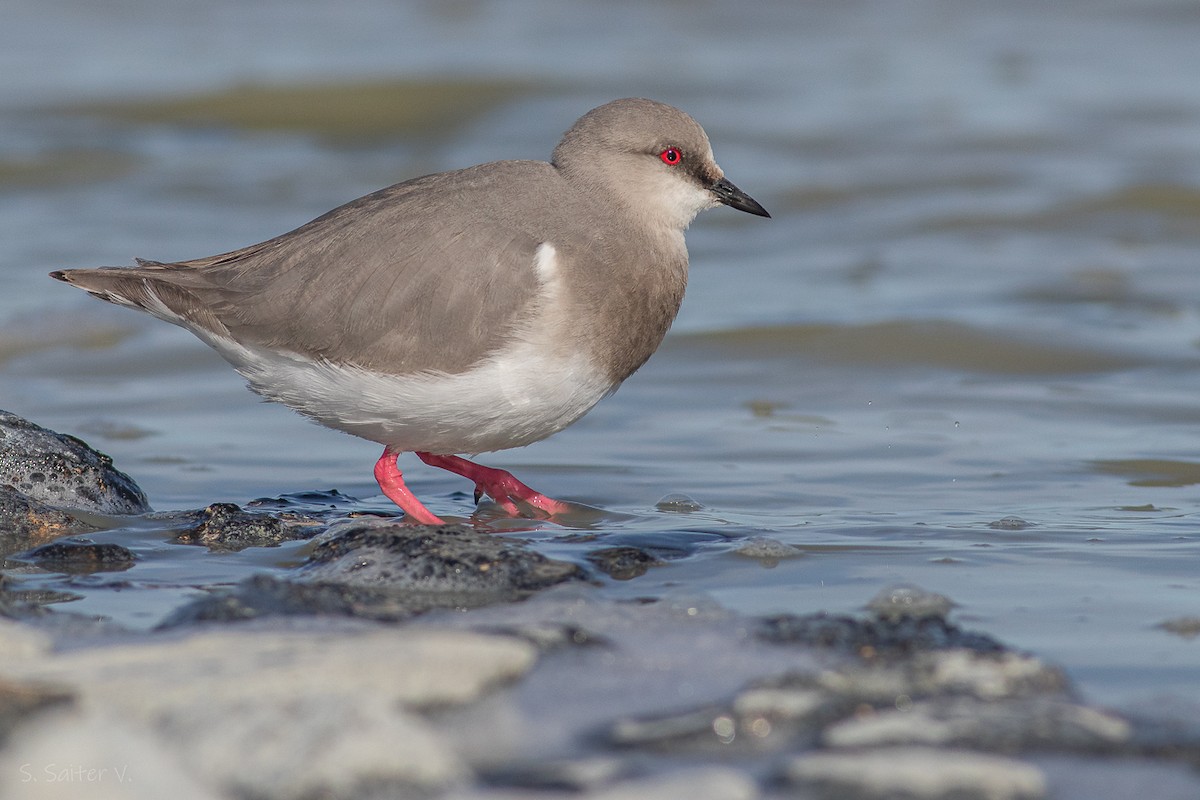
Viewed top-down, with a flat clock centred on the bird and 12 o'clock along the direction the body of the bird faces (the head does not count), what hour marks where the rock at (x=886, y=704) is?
The rock is roughly at 2 o'clock from the bird.

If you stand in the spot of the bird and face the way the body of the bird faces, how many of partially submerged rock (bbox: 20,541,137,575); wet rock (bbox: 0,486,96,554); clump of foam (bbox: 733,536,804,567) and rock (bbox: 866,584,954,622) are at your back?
2

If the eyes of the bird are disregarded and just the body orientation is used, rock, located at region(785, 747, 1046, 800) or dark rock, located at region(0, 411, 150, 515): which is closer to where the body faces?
the rock

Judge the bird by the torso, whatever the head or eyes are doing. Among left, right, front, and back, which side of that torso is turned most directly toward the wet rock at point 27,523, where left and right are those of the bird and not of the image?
back

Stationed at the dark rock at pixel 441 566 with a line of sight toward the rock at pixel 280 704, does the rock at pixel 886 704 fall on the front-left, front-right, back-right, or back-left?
front-left

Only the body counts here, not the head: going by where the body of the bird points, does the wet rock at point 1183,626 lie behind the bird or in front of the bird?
in front

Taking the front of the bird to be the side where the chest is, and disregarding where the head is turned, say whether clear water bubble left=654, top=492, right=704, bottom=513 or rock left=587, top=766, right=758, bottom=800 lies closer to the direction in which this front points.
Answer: the clear water bubble

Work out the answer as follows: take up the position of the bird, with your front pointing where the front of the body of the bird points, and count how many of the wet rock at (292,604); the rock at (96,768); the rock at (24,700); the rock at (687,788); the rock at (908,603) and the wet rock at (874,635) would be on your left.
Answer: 0

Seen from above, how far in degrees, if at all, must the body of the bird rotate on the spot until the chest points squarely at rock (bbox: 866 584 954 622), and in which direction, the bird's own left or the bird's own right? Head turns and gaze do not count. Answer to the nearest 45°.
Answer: approximately 45° to the bird's own right

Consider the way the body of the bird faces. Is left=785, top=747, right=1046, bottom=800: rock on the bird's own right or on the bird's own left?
on the bird's own right

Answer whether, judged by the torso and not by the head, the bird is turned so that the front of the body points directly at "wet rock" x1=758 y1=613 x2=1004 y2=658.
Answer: no

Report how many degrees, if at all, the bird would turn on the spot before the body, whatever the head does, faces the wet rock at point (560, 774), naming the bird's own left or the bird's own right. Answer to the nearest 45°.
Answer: approximately 90° to the bird's own right

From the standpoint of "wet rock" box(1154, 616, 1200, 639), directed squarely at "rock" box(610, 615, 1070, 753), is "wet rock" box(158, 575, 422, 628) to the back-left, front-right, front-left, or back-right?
front-right

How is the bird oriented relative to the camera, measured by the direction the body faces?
to the viewer's right
